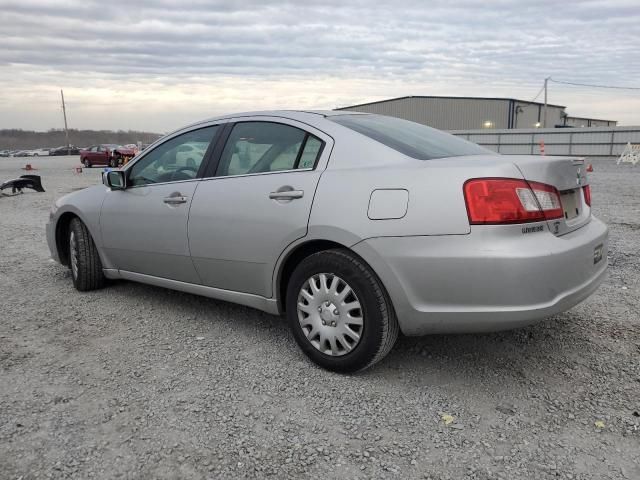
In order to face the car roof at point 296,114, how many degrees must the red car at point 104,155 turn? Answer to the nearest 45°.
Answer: approximately 45° to its right

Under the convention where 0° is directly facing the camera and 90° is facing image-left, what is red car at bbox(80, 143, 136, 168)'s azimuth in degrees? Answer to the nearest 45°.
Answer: approximately 315°

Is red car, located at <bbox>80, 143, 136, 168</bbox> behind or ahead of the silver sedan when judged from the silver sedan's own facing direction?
ahead

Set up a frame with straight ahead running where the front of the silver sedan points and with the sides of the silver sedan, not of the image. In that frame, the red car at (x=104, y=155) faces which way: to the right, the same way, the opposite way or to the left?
the opposite way

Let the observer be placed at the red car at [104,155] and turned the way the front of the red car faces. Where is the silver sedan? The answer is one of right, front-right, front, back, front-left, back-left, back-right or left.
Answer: front-right

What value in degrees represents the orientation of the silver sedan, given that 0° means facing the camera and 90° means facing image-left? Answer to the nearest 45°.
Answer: approximately 135°
